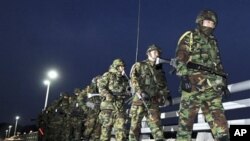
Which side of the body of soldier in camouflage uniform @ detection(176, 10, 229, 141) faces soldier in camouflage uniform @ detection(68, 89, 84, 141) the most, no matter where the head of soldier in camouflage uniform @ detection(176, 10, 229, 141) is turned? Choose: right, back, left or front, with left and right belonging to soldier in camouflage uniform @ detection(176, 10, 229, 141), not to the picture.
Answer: back

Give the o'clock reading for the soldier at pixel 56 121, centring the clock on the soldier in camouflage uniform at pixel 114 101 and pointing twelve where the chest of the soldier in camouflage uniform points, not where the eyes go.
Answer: The soldier is roughly at 7 o'clock from the soldier in camouflage uniform.

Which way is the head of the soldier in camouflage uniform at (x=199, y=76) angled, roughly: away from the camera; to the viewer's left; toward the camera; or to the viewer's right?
toward the camera

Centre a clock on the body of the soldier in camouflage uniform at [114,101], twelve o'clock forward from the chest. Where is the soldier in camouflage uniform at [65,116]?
the soldier in camouflage uniform at [65,116] is roughly at 7 o'clock from the soldier in camouflage uniform at [114,101].

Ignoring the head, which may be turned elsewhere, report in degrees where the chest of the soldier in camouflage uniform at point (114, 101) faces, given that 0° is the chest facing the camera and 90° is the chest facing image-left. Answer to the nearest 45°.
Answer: approximately 315°

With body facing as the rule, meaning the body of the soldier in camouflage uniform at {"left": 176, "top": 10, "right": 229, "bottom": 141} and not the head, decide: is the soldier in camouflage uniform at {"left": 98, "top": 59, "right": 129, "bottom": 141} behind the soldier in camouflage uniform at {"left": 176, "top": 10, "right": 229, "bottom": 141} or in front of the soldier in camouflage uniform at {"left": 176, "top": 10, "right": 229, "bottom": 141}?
behind

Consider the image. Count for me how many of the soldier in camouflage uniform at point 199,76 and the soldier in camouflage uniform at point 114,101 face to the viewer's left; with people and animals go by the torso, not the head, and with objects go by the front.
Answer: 0

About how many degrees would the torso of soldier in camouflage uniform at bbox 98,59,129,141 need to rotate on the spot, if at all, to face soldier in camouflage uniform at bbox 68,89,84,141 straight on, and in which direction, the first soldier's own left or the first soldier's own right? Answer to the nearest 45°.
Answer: approximately 135° to the first soldier's own left

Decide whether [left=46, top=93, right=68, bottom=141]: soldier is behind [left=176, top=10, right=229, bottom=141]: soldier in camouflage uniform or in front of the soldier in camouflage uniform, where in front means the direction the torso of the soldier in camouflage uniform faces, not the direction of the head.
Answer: behind

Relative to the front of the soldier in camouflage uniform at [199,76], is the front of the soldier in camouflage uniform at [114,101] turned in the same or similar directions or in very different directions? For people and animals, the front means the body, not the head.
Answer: same or similar directions

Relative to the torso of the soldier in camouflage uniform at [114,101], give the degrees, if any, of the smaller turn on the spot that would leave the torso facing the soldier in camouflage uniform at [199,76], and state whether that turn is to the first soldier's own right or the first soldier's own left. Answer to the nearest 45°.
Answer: approximately 45° to the first soldier's own right

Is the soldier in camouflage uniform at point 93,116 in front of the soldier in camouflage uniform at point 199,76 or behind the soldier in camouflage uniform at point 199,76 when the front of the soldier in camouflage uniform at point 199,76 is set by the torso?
behind
